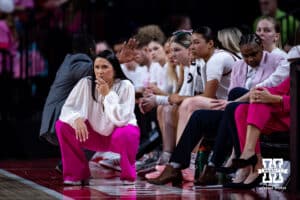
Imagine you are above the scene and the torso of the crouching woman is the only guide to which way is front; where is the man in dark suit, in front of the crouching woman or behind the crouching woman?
behind

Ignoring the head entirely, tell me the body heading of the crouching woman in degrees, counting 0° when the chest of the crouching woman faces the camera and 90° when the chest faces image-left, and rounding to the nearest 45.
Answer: approximately 0°
